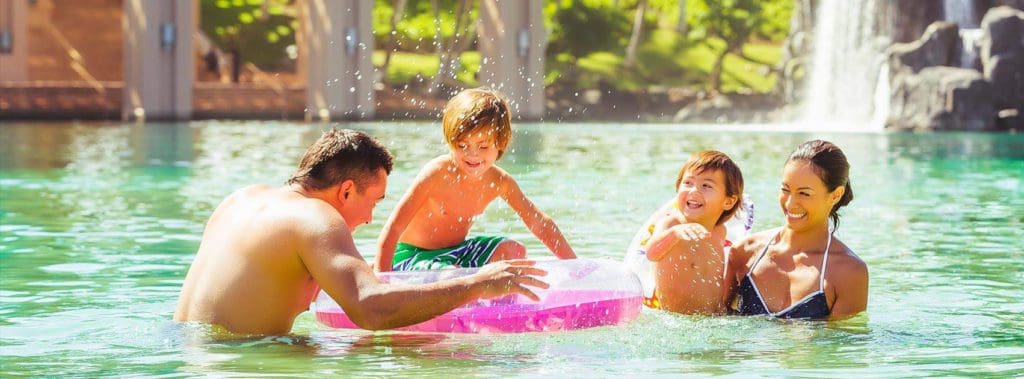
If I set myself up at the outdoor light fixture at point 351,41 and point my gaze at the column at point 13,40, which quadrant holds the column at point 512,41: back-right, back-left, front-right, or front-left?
back-right

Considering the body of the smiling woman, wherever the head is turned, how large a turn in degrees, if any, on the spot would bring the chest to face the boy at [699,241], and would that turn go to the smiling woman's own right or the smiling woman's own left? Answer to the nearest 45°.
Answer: approximately 45° to the smiling woman's own right

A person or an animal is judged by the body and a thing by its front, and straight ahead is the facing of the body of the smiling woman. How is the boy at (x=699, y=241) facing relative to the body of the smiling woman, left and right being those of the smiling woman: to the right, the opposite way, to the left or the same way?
the same way

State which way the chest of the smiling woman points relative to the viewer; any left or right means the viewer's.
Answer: facing the viewer and to the left of the viewer

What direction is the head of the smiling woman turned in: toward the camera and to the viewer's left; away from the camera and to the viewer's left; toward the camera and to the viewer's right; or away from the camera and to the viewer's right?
toward the camera and to the viewer's left

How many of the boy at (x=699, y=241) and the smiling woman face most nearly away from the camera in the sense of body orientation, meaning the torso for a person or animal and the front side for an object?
0

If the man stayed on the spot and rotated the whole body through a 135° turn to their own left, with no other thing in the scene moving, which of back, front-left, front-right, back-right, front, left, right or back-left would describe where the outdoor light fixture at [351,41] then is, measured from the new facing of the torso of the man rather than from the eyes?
right

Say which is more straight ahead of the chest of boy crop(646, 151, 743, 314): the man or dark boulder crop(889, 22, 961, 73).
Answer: the man

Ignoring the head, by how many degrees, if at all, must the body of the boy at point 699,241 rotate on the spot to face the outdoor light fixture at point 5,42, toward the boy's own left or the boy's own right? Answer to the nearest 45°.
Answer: approximately 90° to the boy's own right

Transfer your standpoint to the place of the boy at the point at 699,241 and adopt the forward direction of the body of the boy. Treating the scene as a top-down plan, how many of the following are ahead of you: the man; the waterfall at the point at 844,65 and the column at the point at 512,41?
1

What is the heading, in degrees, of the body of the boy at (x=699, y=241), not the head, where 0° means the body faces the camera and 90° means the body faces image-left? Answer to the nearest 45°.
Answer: approximately 45°

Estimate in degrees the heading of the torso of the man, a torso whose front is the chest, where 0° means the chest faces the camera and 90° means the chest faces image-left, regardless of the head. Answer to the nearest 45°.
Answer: approximately 225°

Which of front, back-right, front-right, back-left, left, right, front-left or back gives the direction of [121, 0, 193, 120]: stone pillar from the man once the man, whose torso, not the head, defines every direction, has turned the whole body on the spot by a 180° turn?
back-right
